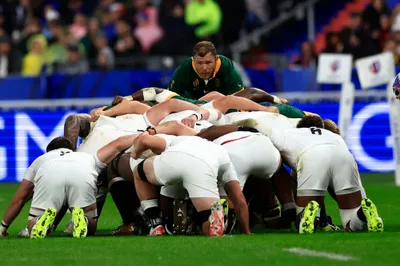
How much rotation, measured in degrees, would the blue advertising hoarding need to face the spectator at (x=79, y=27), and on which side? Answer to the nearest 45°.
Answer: approximately 180°

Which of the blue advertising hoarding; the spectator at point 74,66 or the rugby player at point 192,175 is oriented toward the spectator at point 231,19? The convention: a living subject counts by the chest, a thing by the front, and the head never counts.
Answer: the rugby player

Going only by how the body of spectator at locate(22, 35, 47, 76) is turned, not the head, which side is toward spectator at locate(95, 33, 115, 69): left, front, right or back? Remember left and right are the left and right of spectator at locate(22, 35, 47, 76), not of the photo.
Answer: left

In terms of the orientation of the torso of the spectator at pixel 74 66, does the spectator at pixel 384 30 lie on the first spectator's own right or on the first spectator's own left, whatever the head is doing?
on the first spectator's own left

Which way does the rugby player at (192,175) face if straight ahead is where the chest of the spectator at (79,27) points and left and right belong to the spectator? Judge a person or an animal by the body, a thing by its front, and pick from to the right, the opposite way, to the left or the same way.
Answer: the opposite way

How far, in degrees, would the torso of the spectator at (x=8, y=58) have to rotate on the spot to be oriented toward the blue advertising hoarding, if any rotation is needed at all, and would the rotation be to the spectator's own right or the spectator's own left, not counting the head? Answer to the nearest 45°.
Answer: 0° — they already face it

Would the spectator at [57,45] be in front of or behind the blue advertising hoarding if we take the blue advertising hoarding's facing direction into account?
behind

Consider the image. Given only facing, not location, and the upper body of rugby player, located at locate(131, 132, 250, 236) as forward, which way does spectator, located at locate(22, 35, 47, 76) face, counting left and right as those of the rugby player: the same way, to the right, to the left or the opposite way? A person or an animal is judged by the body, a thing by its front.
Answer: the opposite way

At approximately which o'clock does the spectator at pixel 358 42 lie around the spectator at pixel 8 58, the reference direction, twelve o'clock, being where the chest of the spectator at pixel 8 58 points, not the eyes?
the spectator at pixel 358 42 is roughly at 10 o'clock from the spectator at pixel 8 58.

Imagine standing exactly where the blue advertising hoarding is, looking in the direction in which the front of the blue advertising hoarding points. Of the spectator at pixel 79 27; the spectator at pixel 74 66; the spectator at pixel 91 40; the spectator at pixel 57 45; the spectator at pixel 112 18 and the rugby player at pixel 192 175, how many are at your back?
5

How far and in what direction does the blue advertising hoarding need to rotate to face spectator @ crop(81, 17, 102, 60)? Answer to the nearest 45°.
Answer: approximately 180°
